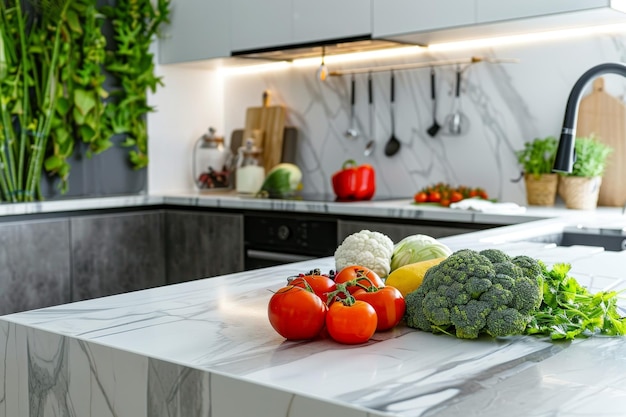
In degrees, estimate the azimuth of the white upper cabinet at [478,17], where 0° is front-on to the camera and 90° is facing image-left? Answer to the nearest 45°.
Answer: approximately 45°

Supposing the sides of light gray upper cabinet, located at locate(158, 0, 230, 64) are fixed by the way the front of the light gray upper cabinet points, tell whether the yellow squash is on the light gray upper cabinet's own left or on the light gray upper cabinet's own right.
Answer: on the light gray upper cabinet's own left

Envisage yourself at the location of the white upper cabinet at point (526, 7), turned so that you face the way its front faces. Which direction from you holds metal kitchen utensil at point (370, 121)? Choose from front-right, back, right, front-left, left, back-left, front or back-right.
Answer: right

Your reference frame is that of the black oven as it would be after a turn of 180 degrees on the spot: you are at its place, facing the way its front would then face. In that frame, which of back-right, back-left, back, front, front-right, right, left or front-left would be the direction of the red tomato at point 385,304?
back-right

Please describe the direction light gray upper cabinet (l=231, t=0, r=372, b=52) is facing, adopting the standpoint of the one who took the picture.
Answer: facing the viewer and to the left of the viewer

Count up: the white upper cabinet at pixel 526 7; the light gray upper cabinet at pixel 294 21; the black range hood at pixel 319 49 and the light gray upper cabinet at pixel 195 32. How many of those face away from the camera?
0

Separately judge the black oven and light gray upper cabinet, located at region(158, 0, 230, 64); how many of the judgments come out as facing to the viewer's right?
0

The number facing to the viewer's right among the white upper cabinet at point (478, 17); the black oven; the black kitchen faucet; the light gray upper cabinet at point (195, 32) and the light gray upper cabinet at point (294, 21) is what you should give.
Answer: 0

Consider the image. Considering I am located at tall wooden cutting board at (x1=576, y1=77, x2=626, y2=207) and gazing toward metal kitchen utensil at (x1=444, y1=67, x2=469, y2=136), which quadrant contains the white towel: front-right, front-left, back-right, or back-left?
front-left

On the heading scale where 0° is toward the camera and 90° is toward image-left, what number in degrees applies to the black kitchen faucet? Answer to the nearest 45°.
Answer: approximately 90°

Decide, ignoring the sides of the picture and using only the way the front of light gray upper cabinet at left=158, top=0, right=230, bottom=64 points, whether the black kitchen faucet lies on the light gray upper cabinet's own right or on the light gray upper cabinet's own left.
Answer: on the light gray upper cabinet's own left

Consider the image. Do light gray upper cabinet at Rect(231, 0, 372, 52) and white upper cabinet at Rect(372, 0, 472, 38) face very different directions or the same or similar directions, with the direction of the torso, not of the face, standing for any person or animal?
same or similar directions

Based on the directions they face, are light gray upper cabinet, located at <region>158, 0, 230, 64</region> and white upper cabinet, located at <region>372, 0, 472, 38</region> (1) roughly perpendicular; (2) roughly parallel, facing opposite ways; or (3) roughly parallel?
roughly parallel

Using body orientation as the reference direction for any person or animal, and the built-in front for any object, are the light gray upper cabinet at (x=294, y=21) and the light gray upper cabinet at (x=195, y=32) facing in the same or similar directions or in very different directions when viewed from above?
same or similar directions
